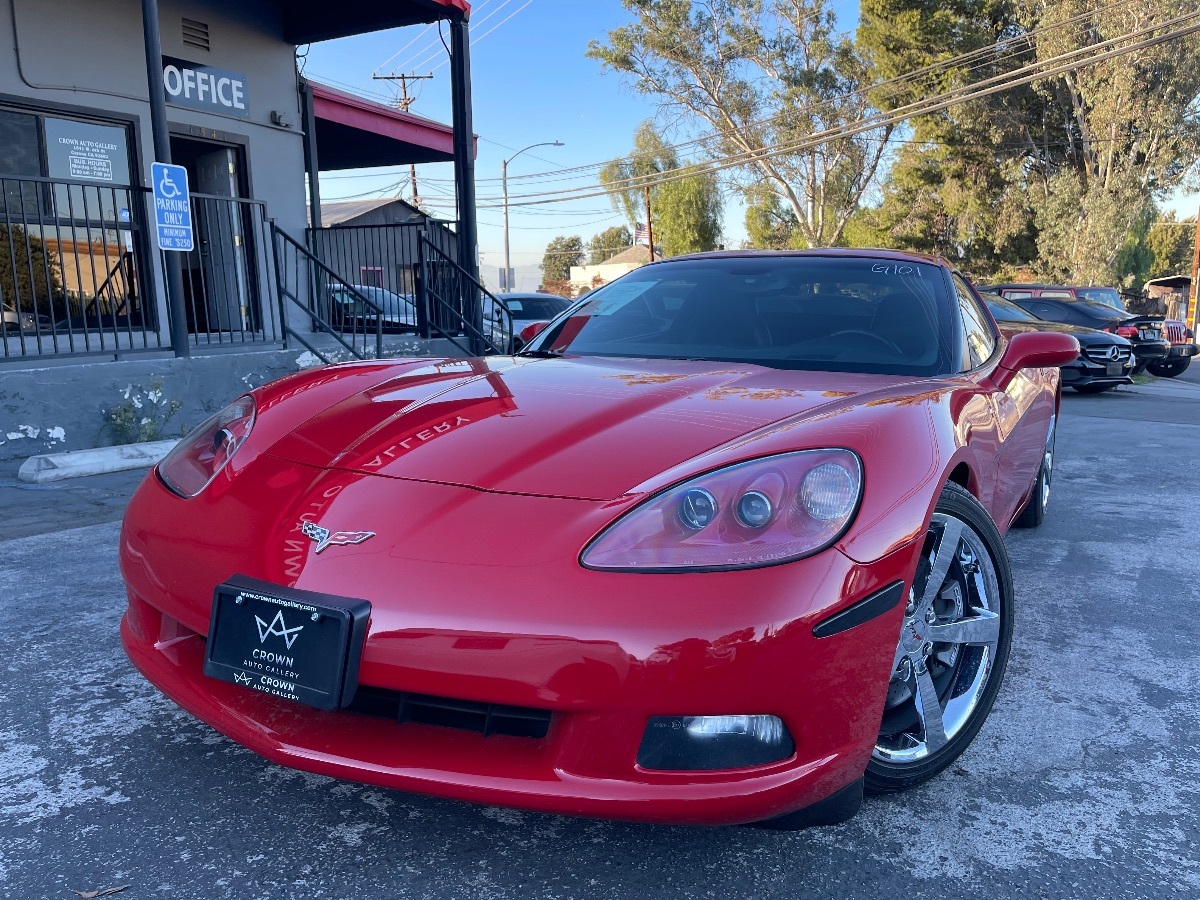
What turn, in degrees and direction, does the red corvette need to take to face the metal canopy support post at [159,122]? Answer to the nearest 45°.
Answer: approximately 90° to its right

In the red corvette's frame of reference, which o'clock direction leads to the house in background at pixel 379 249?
The house in background is roughly at 4 o'clock from the red corvette.

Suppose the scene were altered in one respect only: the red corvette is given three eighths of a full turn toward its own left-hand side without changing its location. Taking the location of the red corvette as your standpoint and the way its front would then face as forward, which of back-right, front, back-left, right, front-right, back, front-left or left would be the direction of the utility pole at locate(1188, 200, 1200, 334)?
front-left

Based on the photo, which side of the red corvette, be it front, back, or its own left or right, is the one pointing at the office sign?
right

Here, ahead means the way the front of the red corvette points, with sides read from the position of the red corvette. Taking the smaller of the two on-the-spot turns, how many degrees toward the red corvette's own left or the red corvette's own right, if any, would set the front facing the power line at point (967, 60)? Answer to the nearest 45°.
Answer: approximately 135° to the red corvette's own right

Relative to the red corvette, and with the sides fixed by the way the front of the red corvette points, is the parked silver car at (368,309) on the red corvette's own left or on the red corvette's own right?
on the red corvette's own right

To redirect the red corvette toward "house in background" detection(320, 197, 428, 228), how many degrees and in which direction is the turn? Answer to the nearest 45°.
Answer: approximately 135° to its right

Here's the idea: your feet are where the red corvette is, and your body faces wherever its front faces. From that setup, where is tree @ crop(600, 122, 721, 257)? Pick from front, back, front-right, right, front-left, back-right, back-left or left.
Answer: back-right

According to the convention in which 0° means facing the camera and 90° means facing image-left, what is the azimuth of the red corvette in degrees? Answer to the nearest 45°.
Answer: approximately 45°

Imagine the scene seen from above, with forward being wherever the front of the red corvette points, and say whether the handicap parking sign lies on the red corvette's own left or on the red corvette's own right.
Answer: on the red corvette's own right
